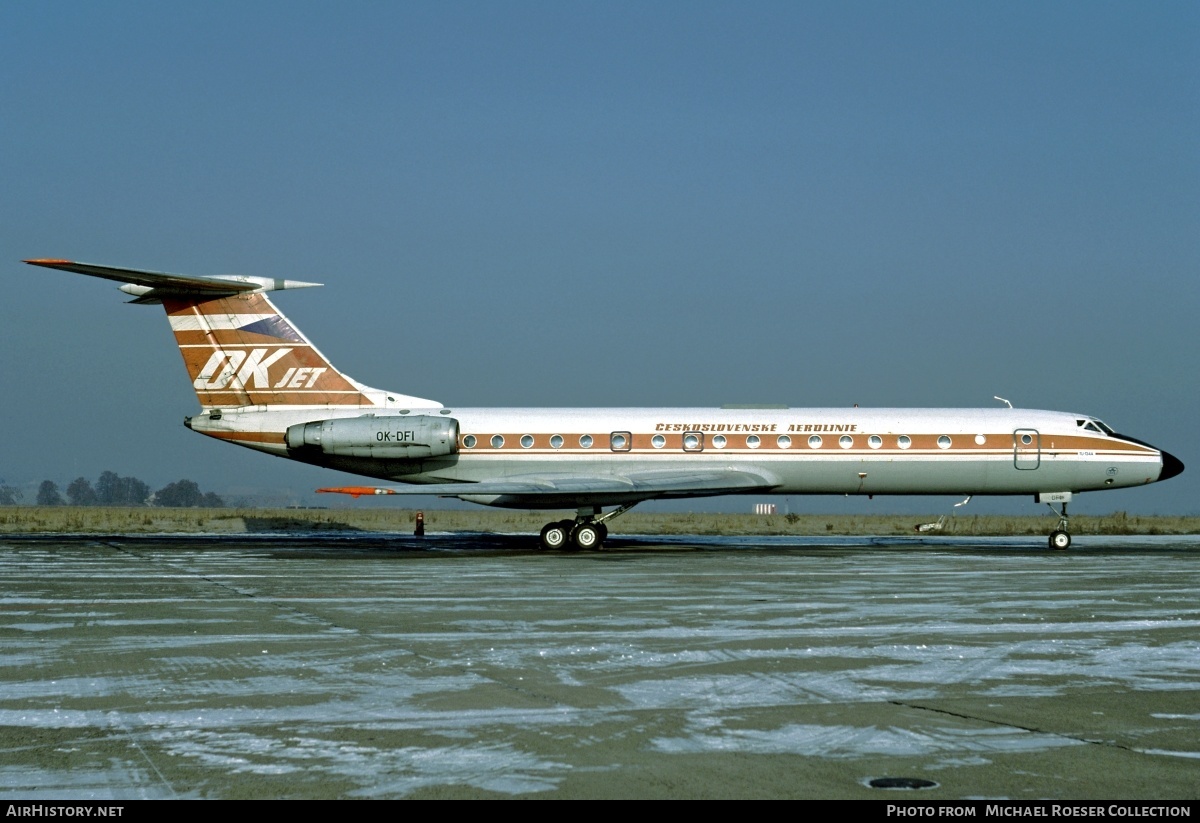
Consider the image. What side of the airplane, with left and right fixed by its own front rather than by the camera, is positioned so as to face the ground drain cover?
right

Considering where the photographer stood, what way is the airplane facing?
facing to the right of the viewer
